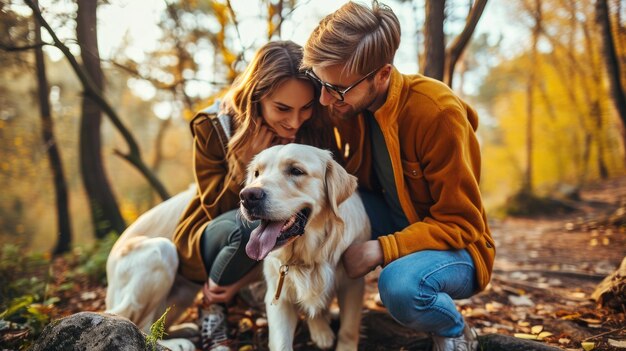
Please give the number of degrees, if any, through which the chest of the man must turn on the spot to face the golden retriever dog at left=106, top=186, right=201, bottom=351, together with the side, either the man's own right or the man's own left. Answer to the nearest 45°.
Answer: approximately 45° to the man's own right

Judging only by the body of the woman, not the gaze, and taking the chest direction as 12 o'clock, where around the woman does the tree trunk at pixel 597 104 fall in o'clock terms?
The tree trunk is roughly at 9 o'clock from the woman.

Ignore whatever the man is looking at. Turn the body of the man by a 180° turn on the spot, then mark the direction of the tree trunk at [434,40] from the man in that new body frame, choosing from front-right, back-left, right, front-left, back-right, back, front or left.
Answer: front-left

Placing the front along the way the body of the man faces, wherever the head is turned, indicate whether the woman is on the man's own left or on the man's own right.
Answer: on the man's own right

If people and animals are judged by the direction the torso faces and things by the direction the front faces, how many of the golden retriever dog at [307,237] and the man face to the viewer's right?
0

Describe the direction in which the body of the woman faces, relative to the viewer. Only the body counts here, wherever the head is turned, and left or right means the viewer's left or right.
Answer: facing the viewer and to the right of the viewer

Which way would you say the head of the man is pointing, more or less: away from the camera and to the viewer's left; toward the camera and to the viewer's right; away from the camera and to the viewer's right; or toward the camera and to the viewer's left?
toward the camera and to the viewer's left

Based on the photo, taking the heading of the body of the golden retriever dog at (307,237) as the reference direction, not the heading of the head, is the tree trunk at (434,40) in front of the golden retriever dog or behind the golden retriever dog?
behind

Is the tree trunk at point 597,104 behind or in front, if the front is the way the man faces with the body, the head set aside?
behind

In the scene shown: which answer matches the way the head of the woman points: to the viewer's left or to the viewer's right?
to the viewer's right
